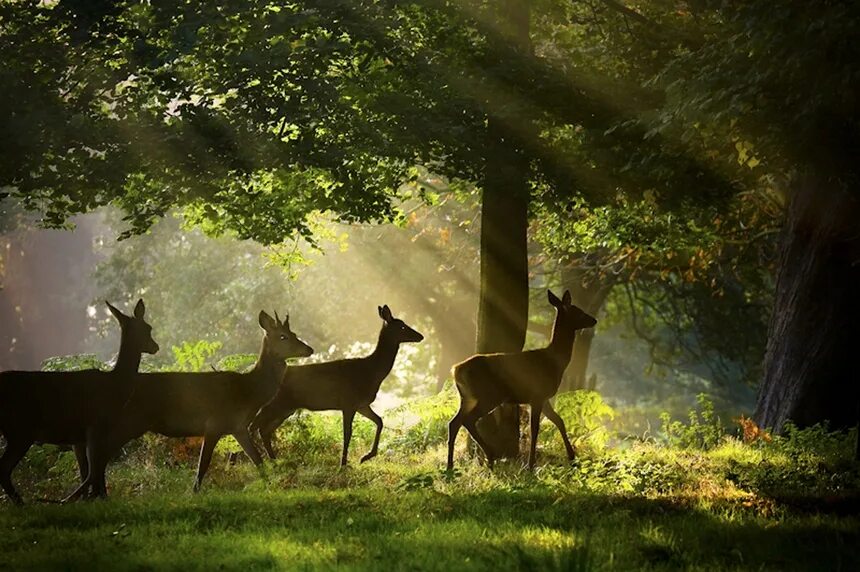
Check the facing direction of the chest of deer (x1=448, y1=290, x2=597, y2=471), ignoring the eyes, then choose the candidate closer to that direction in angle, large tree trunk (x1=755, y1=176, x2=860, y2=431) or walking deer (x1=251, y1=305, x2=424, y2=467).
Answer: the large tree trunk

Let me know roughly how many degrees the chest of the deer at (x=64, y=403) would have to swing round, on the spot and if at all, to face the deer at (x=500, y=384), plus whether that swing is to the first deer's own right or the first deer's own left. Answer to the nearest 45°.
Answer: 0° — it already faces it

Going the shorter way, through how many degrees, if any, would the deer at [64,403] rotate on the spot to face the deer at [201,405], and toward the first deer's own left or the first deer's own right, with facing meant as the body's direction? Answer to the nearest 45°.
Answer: approximately 45° to the first deer's own left

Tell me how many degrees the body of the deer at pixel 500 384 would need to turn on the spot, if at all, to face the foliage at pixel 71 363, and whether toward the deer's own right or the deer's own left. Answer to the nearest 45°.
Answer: approximately 135° to the deer's own left

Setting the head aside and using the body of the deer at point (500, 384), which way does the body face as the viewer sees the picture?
to the viewer's right

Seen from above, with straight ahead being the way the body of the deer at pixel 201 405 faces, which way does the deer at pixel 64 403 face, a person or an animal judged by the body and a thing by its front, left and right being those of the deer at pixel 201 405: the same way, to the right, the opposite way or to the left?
the same way

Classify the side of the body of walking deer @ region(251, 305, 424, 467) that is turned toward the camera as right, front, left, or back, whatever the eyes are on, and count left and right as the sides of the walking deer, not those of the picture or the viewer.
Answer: right

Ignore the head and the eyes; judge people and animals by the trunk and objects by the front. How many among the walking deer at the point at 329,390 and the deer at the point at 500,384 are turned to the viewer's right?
2

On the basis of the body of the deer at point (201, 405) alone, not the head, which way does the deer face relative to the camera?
to the viewer's right

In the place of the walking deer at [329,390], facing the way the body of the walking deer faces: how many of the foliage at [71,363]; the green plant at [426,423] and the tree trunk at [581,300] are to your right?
0

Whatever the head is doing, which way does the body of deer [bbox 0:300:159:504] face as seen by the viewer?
to the viewer's right

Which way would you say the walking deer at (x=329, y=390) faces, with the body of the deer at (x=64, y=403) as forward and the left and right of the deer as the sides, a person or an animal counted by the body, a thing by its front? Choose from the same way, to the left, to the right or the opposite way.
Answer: the same way

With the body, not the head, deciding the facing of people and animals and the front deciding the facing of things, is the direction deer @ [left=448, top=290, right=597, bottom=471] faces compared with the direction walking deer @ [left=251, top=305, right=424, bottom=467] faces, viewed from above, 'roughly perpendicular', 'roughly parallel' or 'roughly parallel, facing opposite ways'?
roughly parallel
